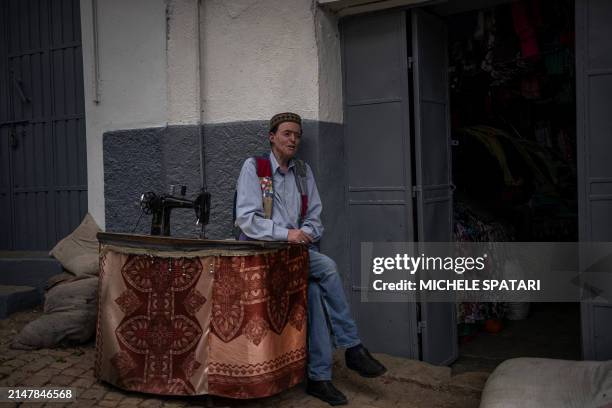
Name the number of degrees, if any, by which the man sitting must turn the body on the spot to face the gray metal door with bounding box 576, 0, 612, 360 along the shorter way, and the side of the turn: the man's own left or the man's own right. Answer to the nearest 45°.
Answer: approximately 45° to the man's own left

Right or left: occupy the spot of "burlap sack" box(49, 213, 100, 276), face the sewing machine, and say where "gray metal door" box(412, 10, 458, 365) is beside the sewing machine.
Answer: left

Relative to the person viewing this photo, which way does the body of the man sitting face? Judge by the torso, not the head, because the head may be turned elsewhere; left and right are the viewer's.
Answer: facing the viewer and to the right of the viewer

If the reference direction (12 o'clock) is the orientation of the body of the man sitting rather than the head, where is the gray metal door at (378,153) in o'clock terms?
The gray metal door is roughly at 9 o'clock from the man sitting.

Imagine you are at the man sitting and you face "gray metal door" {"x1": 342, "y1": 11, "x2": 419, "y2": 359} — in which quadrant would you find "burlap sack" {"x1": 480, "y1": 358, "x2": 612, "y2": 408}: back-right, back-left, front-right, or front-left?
front-right

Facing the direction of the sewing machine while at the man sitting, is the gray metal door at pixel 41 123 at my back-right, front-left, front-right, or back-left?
front-right

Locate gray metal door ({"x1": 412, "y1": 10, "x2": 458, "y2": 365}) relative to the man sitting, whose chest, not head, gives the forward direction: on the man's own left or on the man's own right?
on the man's own left

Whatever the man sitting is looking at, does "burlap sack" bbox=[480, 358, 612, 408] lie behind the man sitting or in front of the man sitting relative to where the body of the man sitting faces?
in front
